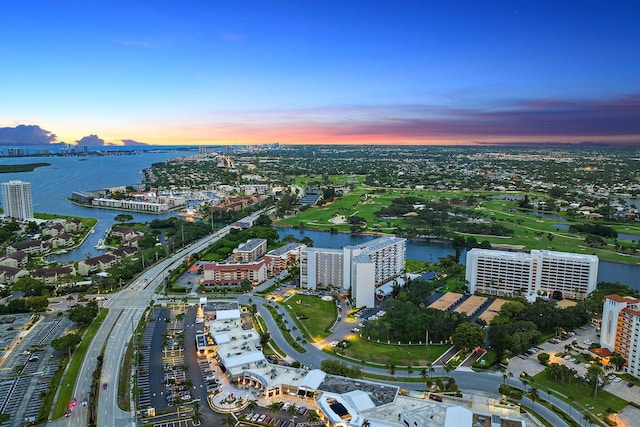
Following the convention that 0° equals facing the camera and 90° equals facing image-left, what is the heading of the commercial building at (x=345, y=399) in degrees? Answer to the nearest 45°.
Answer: approximately 45°

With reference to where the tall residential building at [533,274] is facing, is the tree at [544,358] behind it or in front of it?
in front

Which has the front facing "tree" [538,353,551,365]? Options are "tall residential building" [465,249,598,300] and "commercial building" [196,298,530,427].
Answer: the tall residential building

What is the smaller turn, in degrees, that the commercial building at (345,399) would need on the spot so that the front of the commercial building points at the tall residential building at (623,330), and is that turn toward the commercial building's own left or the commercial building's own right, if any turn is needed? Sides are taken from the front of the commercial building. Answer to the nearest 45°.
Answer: approximately 180°

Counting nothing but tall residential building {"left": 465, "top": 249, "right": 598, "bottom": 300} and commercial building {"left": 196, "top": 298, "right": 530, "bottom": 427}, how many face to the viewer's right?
0

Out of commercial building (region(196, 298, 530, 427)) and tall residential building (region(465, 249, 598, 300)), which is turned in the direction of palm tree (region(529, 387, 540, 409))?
the tall residential building

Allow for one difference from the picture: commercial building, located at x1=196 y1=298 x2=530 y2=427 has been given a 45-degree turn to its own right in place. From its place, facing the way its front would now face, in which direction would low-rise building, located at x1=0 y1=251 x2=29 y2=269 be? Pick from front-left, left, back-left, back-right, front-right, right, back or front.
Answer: front-right

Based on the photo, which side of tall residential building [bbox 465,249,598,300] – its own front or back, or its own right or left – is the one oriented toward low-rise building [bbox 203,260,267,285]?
right

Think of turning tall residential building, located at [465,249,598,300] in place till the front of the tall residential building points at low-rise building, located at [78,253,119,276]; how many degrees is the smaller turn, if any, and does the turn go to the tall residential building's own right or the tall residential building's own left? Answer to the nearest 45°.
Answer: approximately 90° to the tall residential building's own right

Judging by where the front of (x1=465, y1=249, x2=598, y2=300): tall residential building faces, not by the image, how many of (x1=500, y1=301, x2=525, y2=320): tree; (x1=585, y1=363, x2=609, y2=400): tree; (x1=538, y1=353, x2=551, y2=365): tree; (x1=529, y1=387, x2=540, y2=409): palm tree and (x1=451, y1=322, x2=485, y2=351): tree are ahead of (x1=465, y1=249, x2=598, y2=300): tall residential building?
5

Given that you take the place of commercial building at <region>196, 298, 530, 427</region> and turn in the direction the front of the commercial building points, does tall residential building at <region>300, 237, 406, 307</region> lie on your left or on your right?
on your right

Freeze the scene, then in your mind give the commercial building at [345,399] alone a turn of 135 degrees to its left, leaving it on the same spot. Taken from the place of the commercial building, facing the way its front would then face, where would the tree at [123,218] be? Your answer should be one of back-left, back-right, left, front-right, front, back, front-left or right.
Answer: back-left

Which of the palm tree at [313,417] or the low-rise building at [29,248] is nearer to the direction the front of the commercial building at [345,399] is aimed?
the palm tree
